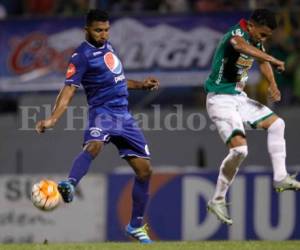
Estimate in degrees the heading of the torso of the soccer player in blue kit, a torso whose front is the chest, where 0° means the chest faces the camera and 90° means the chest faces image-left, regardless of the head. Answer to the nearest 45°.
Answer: approximately 315°

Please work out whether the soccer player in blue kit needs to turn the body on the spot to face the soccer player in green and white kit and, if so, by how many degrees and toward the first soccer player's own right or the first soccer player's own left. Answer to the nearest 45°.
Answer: approximately 45° to the first soccer player's own left
